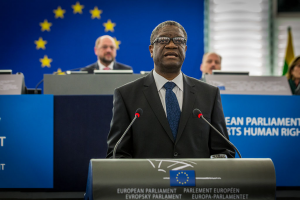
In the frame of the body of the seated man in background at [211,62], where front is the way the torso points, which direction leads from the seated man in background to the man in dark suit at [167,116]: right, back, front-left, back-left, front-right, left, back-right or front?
front-right

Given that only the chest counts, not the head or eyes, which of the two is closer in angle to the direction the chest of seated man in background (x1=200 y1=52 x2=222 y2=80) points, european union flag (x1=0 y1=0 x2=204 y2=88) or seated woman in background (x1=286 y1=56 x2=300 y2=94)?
the seated woman in background

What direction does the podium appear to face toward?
toward the camera

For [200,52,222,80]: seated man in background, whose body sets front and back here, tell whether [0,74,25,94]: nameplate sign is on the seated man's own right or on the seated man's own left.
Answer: on the seated man's own right

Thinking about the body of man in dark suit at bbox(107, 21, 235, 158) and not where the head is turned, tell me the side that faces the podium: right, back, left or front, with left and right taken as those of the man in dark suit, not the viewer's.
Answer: front

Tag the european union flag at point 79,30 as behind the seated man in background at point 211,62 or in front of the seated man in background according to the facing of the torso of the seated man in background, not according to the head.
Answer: behind

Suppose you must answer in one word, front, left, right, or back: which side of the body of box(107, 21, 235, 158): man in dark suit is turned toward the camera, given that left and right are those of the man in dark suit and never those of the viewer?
front

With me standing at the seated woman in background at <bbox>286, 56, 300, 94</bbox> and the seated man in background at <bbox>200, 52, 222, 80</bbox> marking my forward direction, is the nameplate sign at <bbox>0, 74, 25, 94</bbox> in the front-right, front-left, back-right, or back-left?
front-left

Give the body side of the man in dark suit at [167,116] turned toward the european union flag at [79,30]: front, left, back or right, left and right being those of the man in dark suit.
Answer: back

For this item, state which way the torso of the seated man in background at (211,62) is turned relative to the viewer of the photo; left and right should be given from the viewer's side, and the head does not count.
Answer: facing the viewer and to the right of the viewer

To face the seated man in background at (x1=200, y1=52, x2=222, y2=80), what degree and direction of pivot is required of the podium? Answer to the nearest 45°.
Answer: approximately 180°

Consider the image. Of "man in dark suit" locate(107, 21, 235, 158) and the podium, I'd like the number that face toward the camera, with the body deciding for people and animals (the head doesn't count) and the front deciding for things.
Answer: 2

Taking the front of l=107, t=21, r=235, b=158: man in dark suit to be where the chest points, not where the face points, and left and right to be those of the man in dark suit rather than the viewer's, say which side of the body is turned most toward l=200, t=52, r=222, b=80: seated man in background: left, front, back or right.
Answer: back

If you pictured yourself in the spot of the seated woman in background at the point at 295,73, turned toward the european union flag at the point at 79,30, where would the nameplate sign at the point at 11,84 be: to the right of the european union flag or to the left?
left
